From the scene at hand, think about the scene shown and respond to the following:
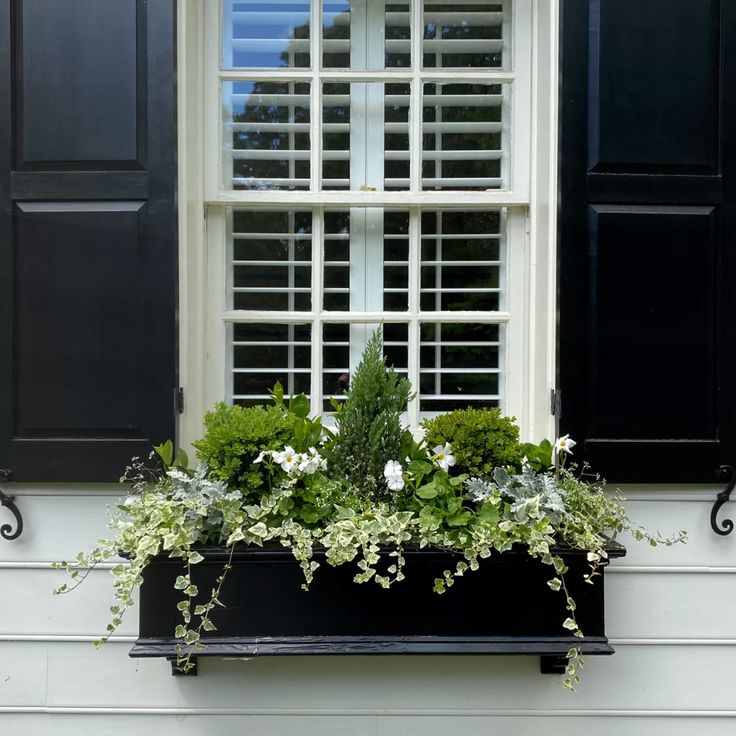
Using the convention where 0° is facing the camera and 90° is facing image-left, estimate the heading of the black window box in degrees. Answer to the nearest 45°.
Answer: approximately 0°

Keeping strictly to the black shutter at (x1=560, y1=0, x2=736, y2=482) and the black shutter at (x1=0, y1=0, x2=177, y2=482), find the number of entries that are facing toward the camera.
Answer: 2

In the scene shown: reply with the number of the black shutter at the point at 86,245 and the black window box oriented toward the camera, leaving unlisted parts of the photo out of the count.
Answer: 2

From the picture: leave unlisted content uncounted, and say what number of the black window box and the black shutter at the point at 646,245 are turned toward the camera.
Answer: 2
